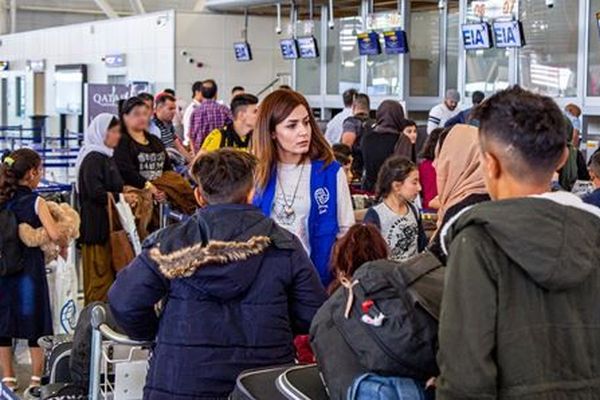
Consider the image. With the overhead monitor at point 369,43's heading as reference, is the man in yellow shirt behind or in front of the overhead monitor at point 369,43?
in front

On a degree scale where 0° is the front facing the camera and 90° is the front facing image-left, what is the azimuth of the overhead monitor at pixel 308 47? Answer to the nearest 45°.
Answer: approximately 45°

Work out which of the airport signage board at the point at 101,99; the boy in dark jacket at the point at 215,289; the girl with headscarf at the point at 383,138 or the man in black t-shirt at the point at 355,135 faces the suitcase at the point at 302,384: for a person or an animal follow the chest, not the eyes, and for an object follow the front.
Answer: the airport signage board

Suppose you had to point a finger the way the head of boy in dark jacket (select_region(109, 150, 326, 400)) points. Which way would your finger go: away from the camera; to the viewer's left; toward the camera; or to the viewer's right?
away from the camera

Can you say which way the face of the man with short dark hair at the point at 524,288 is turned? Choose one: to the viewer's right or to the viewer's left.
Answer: to the viewer's left

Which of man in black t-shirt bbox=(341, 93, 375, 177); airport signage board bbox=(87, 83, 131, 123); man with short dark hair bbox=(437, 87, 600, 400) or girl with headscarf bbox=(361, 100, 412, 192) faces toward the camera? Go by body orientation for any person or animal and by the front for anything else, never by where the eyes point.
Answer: the airport signage board

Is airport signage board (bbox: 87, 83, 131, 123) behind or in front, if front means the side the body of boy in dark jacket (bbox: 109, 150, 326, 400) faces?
in front

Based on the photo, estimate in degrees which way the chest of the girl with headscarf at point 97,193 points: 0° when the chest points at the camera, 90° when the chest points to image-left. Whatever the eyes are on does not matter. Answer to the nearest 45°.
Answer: approximately 270°

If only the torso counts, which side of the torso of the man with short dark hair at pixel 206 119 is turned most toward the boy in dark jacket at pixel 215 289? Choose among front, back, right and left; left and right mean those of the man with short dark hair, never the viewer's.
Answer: back

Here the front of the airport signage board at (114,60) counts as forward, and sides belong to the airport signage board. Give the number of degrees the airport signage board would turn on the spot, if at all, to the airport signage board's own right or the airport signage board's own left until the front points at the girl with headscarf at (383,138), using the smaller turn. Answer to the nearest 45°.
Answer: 0° — it already faces them
